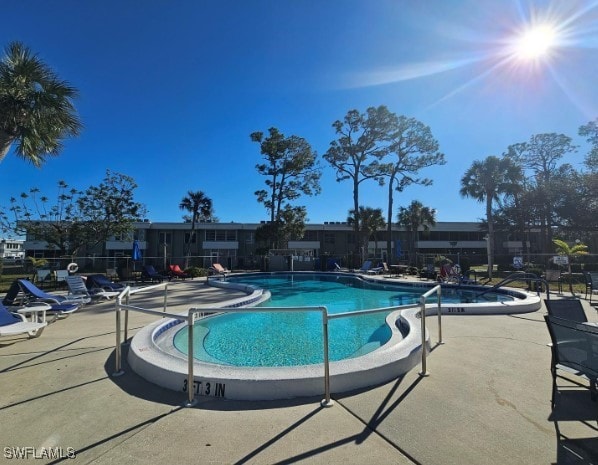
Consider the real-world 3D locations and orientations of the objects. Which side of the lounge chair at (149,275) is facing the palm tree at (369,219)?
left

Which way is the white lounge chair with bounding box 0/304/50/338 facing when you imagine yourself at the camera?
facing to the right of the viewer

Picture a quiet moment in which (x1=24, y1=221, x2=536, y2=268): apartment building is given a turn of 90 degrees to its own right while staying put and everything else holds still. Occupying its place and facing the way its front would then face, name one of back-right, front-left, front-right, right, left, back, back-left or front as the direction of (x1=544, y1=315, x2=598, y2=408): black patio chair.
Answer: left

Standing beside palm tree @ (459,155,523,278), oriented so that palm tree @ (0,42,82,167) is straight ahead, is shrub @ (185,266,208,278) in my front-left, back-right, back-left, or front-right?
front-right

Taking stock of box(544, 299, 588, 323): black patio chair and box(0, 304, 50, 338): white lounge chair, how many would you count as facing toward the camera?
0

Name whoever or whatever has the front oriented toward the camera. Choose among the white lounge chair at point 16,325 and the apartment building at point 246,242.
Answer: the apartment building

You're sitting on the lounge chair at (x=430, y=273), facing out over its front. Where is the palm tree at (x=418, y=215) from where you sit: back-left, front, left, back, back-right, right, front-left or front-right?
back-right

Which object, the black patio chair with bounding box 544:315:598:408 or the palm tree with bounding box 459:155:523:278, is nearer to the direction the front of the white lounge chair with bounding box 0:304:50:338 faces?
the palm tree

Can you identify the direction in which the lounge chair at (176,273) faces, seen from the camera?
facing the viewer and to the right of the viewer

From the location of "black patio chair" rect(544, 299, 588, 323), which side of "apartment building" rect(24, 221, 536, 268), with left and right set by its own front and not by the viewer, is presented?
front

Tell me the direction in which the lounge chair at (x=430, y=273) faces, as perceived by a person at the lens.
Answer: facing the viewer and to the left of the viewer

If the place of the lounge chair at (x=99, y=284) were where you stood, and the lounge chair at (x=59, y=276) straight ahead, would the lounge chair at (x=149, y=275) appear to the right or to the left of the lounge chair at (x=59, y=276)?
right

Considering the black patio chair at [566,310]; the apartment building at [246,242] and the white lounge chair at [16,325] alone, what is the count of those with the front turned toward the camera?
1

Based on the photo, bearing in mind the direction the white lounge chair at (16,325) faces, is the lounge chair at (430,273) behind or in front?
in front

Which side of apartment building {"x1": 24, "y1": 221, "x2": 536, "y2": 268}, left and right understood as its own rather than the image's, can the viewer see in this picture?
front
